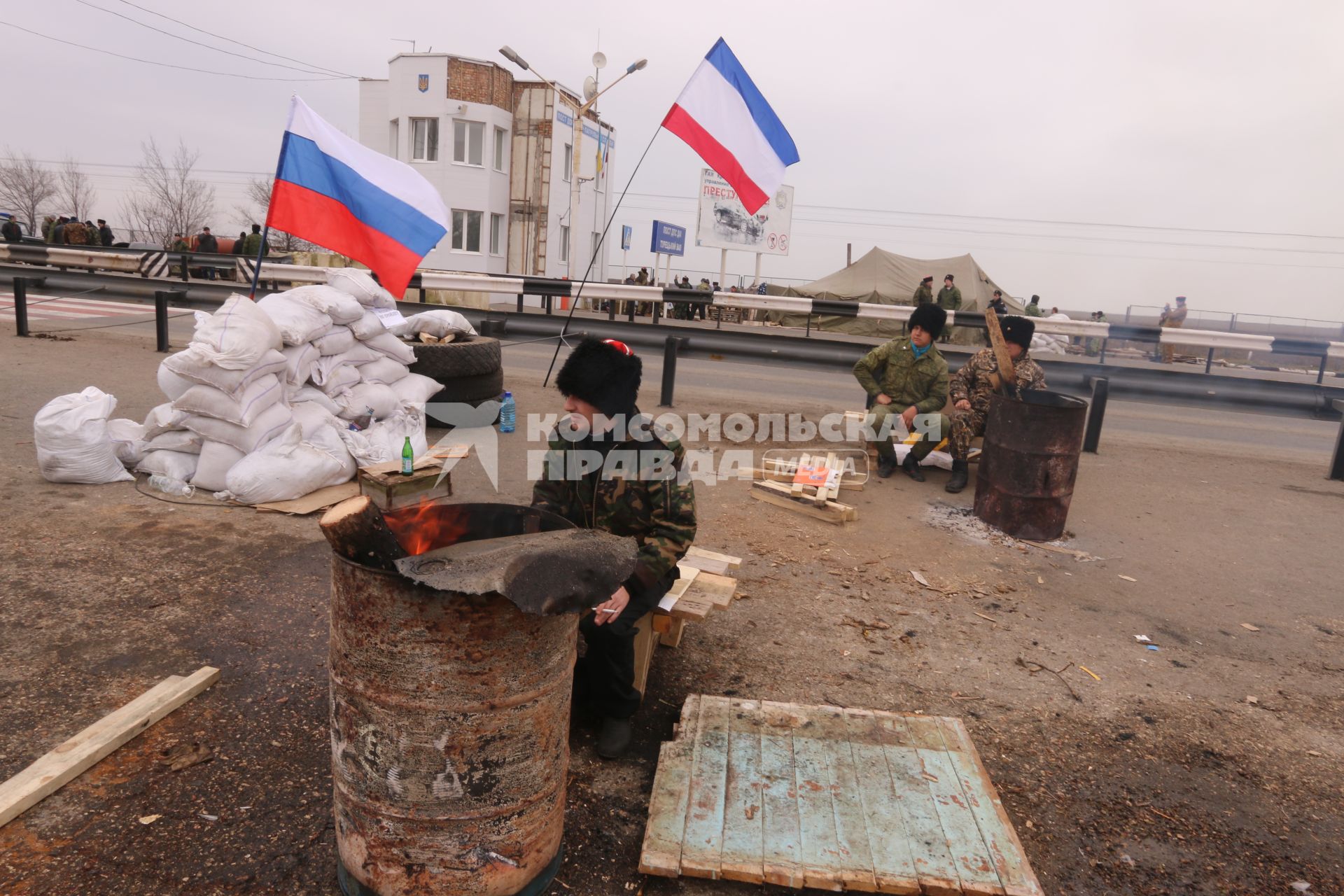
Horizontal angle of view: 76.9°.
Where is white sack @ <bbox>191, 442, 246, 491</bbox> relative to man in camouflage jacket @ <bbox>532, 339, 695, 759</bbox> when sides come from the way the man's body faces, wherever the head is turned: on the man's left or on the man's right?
on the man's right

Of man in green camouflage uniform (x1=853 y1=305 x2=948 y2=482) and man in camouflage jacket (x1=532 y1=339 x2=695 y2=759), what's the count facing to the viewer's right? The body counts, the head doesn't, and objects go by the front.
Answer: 0

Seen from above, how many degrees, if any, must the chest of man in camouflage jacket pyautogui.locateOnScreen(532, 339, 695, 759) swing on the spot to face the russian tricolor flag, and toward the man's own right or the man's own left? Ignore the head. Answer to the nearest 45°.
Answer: approximately 90° to the man's own right

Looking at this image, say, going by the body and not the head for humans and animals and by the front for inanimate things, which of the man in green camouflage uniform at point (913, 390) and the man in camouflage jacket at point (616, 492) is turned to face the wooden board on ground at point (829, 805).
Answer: the man in green camouflage uniform

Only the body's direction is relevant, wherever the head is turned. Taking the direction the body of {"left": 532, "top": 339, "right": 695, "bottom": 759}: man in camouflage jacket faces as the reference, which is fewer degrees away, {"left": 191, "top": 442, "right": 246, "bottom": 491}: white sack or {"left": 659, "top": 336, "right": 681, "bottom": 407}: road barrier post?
the white sack

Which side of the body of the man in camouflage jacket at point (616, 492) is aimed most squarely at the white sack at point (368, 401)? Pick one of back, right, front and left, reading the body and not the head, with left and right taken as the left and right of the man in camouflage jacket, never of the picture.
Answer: right

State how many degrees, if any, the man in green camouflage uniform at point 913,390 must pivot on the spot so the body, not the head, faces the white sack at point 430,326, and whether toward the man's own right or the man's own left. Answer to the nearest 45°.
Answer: approximately 90° to the man's own right

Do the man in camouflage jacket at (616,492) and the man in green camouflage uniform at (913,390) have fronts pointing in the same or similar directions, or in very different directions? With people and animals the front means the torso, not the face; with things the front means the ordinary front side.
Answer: same or similar directions

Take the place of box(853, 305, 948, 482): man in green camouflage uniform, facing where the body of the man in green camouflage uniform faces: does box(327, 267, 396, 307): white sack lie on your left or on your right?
on your right

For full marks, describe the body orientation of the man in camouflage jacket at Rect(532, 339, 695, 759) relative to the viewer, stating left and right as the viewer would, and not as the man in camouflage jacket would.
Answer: facing the viewer and to the left of the viewer

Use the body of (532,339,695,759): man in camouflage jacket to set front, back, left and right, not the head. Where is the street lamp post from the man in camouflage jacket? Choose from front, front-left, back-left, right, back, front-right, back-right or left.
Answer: back-right

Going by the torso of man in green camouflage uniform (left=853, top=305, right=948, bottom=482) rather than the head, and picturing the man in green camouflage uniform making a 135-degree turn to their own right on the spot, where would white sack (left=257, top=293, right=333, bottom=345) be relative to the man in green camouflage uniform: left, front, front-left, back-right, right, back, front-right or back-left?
left

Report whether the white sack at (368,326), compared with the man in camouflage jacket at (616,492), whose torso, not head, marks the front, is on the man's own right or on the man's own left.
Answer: on the man's own right

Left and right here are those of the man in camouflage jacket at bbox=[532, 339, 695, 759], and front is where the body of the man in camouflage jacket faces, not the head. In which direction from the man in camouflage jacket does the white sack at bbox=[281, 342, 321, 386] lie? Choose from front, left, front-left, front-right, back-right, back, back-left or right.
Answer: right

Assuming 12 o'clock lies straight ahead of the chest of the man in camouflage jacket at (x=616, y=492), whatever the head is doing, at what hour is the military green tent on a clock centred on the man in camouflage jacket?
The military green tent is roughly at 5 o'clock from the man in camouflage jacket.

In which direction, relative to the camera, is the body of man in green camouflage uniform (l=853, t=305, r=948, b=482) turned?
toward the camera

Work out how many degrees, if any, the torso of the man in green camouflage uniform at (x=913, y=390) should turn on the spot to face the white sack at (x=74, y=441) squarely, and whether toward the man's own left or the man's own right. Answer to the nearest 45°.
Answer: approximately 45° to the man's own right

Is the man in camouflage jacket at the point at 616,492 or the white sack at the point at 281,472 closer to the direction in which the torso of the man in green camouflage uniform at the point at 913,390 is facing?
the man in camouflage jacket
